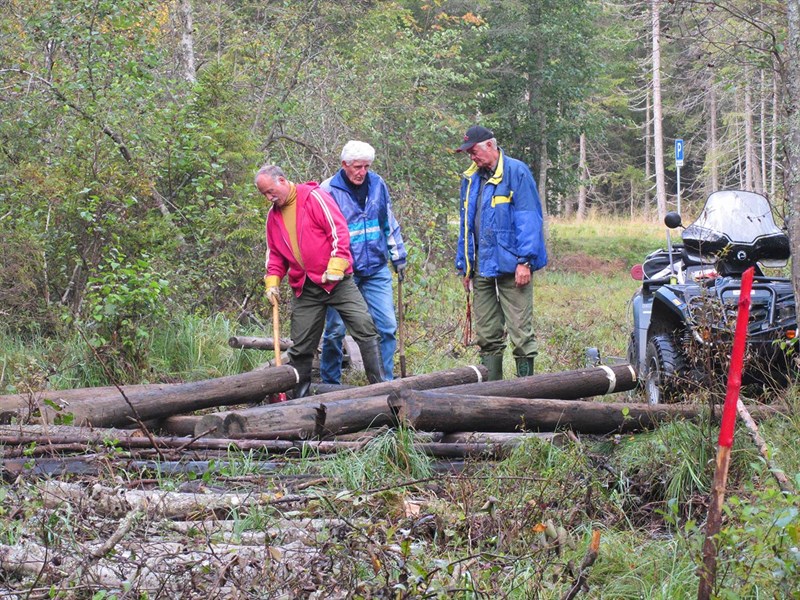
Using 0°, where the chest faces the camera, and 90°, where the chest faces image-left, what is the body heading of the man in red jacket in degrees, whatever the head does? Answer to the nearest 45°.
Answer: approximately 45°

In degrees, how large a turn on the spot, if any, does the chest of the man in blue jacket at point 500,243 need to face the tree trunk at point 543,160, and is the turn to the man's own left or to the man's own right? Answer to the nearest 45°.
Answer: approximately 135° to the man's own right

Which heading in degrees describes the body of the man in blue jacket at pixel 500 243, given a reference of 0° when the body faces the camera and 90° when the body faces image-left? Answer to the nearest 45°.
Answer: approximately 45°

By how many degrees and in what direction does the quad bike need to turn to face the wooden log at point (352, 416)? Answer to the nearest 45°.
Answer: approximately 90° to its right

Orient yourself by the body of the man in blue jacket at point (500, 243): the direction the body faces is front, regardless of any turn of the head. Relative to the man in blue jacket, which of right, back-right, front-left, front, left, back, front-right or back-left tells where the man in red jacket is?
front-right

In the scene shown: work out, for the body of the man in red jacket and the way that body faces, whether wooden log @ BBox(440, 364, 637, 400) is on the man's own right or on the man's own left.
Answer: on the man's own left

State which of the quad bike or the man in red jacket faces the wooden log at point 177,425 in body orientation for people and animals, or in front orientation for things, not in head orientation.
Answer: the man in red jacket

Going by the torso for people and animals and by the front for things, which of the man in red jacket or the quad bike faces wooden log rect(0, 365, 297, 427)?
the man in red jacket

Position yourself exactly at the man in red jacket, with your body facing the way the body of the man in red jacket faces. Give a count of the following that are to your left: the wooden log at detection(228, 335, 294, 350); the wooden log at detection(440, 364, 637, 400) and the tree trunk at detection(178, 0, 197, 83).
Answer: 1

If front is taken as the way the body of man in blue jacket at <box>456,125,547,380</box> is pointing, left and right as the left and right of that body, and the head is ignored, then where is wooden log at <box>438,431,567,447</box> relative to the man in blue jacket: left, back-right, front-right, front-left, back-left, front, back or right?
front-left

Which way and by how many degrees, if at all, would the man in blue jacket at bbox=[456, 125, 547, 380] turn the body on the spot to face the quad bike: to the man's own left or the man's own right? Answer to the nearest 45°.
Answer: approximately 135° to the man's own left

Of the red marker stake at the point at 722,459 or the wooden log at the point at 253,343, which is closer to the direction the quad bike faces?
the red marker stake

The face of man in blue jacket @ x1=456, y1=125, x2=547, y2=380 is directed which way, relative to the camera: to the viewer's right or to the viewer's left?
to the viewer's left

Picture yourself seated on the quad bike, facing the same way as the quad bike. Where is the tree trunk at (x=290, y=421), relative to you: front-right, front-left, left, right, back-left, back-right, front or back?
right
